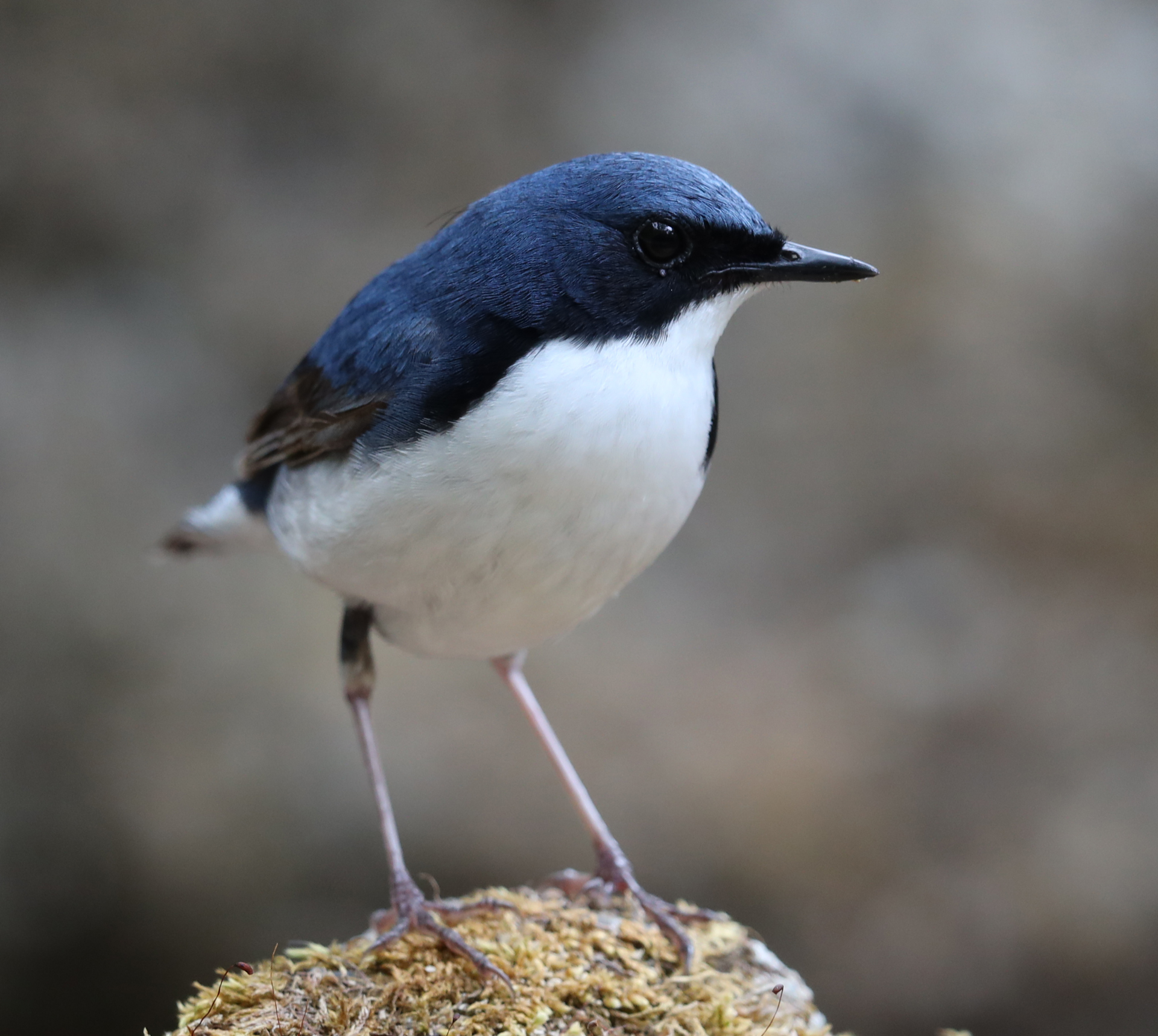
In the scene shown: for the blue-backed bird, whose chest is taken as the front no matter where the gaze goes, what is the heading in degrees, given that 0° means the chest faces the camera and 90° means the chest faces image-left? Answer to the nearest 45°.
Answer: approximately 315°
